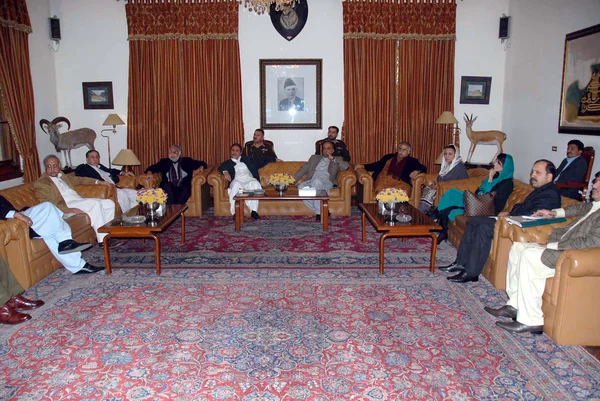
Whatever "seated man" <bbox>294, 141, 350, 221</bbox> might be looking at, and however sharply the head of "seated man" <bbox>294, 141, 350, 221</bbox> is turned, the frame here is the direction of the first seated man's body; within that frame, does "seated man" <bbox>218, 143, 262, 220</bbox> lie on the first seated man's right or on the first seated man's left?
on the first seated man's right

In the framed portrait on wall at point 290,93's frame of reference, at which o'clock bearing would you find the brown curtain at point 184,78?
The brown curtain is roughly at 3 o'clock from the framed portrait on wall.

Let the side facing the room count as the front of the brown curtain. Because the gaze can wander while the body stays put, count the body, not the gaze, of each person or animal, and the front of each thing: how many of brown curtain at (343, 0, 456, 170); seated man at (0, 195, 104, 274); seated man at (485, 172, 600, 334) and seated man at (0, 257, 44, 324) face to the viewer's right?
2

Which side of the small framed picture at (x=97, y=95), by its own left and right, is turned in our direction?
front

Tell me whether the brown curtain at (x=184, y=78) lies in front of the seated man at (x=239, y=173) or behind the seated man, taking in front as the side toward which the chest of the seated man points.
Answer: behind

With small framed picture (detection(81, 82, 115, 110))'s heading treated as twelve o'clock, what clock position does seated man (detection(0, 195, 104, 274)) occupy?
The seated man is roughly at 12 o'clock from the small framed picture.

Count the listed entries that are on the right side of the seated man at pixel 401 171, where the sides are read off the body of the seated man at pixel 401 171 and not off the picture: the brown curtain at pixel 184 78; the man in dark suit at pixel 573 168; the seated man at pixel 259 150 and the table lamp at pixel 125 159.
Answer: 3

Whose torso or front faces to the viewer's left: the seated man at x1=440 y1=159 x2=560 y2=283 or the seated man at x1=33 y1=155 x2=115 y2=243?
the seated man at x1=440 y1=159 x2=560 y2=283

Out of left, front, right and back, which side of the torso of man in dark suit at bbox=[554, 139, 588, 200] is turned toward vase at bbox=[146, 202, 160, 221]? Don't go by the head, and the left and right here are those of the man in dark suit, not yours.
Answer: front

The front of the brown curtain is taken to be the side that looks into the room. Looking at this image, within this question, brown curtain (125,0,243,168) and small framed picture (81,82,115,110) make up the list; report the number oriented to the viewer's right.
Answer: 0

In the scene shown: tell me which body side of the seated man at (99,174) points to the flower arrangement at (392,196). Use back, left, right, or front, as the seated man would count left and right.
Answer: front

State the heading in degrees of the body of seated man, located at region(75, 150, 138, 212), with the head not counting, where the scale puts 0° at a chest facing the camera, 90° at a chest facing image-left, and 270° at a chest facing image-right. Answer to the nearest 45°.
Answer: approximately 315°

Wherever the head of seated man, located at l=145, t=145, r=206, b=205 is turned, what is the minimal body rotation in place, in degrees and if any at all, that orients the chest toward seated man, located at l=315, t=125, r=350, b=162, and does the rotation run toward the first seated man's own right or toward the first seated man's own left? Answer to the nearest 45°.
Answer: approximately 90° to the first seated man's own left

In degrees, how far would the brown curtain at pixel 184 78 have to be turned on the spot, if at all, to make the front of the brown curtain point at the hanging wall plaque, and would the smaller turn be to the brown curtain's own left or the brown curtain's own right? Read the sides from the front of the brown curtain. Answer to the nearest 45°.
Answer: approximately 90° to the brown curtain's own left

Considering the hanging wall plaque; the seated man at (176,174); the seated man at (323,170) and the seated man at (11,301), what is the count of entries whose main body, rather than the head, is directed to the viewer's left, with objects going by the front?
0

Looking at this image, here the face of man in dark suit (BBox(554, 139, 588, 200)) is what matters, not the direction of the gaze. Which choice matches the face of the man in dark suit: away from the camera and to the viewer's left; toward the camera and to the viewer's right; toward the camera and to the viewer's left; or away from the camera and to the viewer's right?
toward the camera and to the viewer's left

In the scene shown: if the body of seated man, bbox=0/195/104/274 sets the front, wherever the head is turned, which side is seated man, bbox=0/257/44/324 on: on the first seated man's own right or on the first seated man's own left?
on the first seated man's own right

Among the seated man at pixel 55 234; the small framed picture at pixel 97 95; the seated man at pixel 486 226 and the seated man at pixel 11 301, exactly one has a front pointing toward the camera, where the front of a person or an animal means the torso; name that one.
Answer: the small framed picture

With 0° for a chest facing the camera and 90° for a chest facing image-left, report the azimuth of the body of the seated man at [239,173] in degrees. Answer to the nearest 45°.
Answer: approximately 0°

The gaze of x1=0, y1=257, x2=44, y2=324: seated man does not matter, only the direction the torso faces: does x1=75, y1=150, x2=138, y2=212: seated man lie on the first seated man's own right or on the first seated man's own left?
on the first seated man's own left
